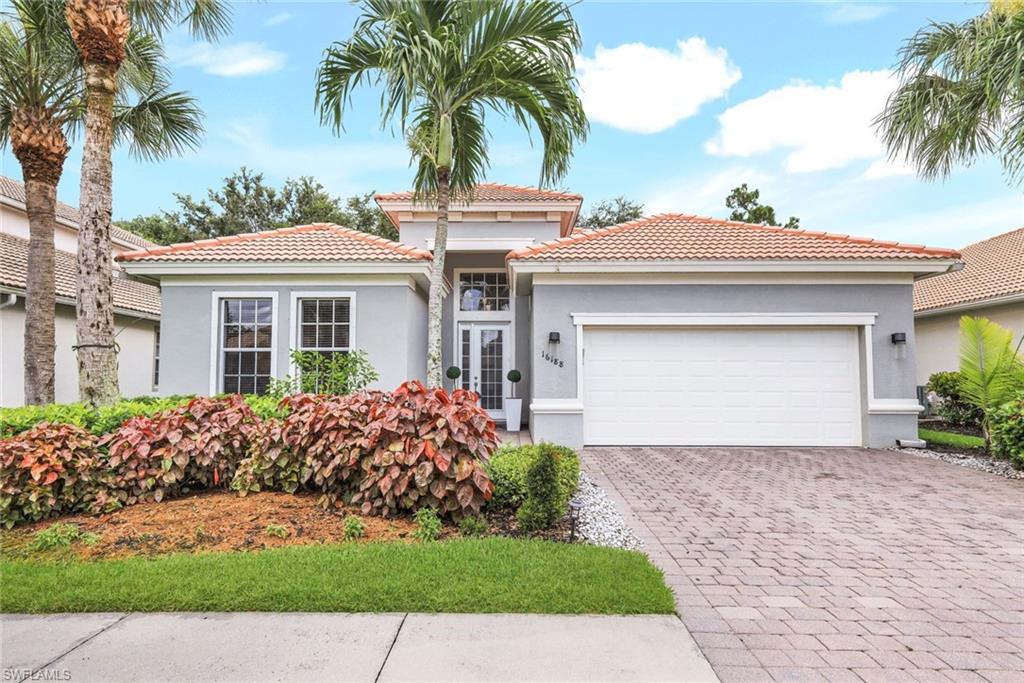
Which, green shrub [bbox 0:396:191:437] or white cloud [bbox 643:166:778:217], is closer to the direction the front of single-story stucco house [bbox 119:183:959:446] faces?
the green shrub

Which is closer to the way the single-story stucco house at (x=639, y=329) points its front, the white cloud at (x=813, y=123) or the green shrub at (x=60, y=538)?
the green shrub

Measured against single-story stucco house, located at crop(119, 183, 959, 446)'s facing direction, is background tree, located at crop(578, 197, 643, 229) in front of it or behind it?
behind

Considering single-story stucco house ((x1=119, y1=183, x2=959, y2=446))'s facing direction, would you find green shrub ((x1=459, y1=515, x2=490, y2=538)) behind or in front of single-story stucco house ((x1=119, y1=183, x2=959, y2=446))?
in front

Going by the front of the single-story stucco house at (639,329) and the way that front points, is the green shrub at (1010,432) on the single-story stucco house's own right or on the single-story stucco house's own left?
on the single-story stucco house's own left

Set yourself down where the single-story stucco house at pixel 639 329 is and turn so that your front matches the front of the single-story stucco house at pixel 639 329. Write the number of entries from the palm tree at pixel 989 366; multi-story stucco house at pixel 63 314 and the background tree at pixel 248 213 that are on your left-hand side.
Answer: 1

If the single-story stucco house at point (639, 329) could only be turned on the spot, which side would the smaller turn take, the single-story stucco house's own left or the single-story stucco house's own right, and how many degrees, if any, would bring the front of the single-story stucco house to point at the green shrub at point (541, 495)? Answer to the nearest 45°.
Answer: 0° — it already faces it

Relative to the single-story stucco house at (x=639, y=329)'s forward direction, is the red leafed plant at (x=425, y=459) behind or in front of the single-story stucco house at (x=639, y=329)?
in front

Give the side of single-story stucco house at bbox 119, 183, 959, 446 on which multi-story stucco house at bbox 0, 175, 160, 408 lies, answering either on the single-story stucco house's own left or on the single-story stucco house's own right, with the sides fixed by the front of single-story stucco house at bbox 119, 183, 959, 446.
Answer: on the single-story stucco house's own right

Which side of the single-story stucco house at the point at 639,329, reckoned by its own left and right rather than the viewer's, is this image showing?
front

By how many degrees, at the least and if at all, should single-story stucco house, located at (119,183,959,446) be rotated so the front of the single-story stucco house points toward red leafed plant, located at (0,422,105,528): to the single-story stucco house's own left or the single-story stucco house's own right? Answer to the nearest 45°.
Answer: approximately 45° to the single-story stucco house's own right

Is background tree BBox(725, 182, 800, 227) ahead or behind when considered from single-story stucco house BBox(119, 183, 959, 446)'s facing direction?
behind

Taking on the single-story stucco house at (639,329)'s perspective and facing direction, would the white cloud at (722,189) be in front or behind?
behind

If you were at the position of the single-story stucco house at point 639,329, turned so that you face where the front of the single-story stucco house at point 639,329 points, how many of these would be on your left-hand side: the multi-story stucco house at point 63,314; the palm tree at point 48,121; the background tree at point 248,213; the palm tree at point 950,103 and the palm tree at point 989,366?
2
